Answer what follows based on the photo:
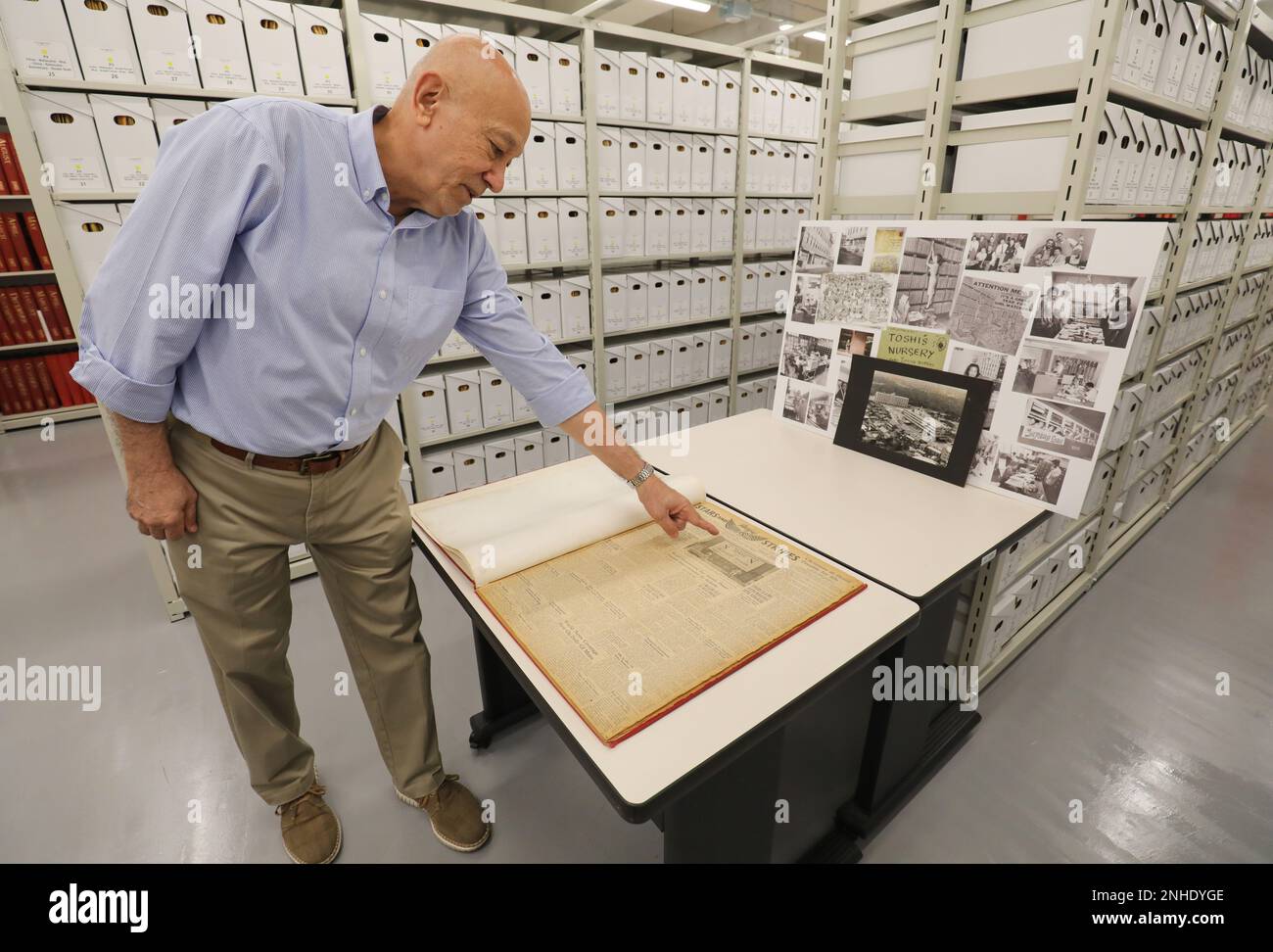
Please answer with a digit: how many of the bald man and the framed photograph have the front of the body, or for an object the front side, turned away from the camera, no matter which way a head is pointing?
0

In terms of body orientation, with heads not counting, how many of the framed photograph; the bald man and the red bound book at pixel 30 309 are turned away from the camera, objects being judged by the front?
0

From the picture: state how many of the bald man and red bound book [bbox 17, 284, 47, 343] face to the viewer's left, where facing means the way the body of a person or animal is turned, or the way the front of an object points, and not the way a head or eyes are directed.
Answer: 0

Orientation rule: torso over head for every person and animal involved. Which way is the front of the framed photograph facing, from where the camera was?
facing the viewer and to the left of the viewer

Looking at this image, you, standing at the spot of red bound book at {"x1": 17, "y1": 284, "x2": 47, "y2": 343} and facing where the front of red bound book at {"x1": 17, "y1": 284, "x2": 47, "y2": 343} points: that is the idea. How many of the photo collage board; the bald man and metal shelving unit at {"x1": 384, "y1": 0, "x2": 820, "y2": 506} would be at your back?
0

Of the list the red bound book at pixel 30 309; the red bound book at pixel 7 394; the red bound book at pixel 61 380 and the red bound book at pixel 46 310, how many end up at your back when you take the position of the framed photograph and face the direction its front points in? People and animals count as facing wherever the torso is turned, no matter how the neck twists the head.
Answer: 0

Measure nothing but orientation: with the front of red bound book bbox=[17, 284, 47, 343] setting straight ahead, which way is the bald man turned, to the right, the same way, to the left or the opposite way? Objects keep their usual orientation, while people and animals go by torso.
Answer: the same way

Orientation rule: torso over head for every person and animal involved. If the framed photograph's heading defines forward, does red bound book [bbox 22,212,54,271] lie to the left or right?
on its right

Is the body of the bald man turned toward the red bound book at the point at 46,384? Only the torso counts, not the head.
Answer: no

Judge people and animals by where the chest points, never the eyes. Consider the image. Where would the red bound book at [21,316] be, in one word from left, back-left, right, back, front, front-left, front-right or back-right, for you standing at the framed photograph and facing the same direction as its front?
front-right

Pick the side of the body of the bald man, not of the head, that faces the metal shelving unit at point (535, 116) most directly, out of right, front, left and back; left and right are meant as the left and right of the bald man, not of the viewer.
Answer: left

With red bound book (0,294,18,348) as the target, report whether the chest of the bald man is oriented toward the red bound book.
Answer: no

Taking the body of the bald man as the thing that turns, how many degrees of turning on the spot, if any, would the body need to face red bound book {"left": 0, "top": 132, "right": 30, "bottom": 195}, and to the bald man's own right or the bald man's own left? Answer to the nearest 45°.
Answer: approximately 180°

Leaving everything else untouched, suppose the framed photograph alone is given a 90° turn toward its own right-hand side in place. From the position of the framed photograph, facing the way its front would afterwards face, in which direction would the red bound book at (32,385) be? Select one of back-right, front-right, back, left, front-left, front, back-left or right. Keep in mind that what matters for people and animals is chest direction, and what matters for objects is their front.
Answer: front-left
